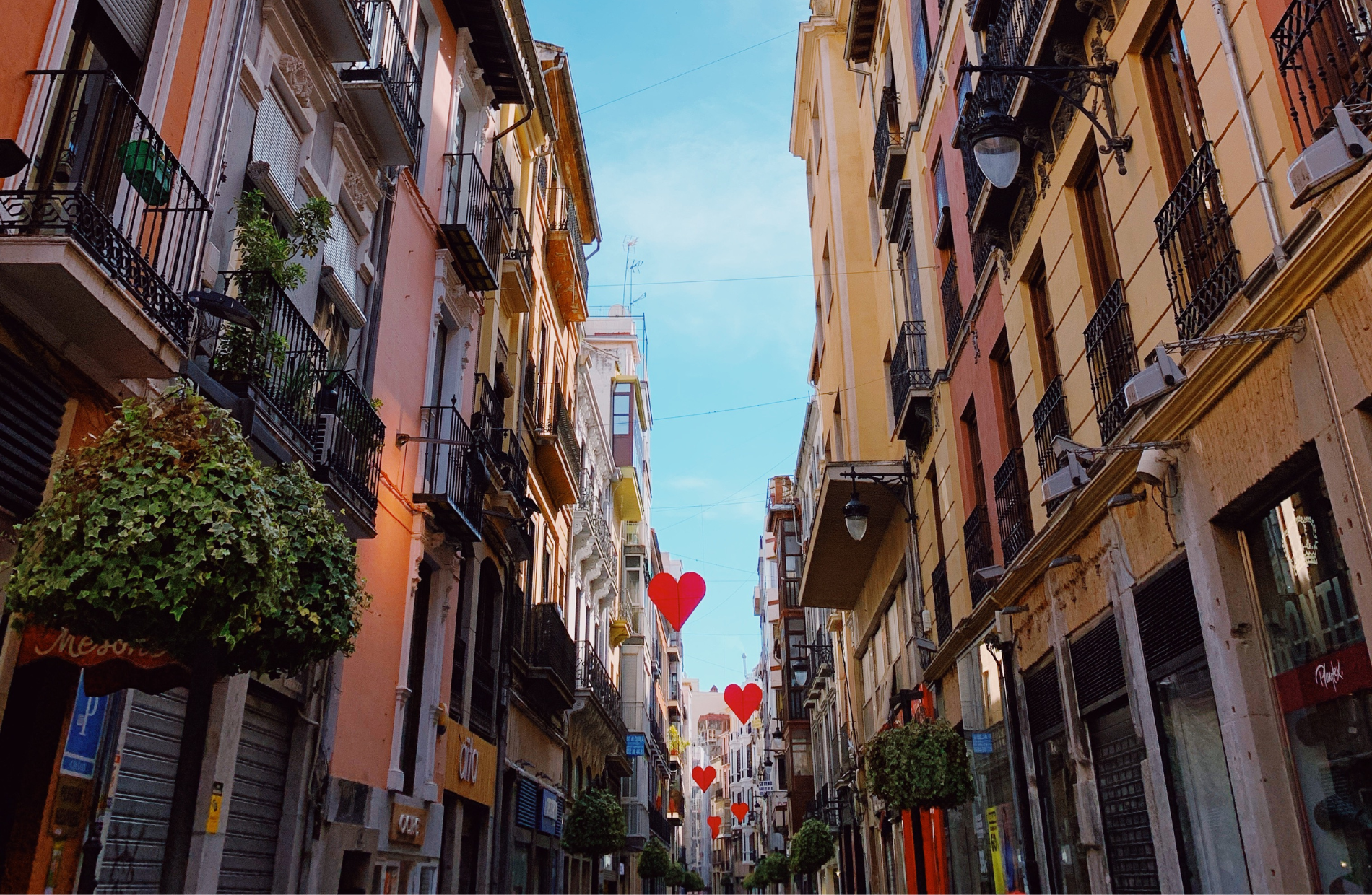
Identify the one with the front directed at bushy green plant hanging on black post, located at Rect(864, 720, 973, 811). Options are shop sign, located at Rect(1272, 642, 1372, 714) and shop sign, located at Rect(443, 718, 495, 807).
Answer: shop sign, located at Rect(443, 718, 495, 807)

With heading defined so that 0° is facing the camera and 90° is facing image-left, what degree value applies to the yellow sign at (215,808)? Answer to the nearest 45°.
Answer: approximately 315°

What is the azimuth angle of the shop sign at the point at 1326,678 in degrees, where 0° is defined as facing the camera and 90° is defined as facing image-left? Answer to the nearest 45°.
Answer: approximately 45°

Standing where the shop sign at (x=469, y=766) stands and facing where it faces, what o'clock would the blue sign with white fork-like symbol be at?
The blue sign with white fork-like symbol is roughly at 2 o'clock from the shop sign.

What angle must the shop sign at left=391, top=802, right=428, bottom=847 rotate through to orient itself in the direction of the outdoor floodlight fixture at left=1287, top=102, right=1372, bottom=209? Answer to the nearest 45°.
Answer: approximately 45° to its right

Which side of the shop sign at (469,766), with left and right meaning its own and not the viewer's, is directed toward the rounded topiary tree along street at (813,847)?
left

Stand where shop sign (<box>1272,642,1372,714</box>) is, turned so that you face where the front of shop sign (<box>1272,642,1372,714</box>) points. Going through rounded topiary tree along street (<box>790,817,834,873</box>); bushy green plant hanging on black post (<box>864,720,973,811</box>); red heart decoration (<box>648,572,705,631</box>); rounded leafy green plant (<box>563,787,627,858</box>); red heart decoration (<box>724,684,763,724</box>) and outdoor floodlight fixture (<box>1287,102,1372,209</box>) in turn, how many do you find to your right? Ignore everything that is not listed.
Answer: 5

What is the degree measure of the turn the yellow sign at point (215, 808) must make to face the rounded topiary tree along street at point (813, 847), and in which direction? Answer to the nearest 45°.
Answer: approximately 90° to its left

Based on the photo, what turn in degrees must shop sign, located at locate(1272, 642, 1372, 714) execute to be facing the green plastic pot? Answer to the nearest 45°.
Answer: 0° — it already faces it
